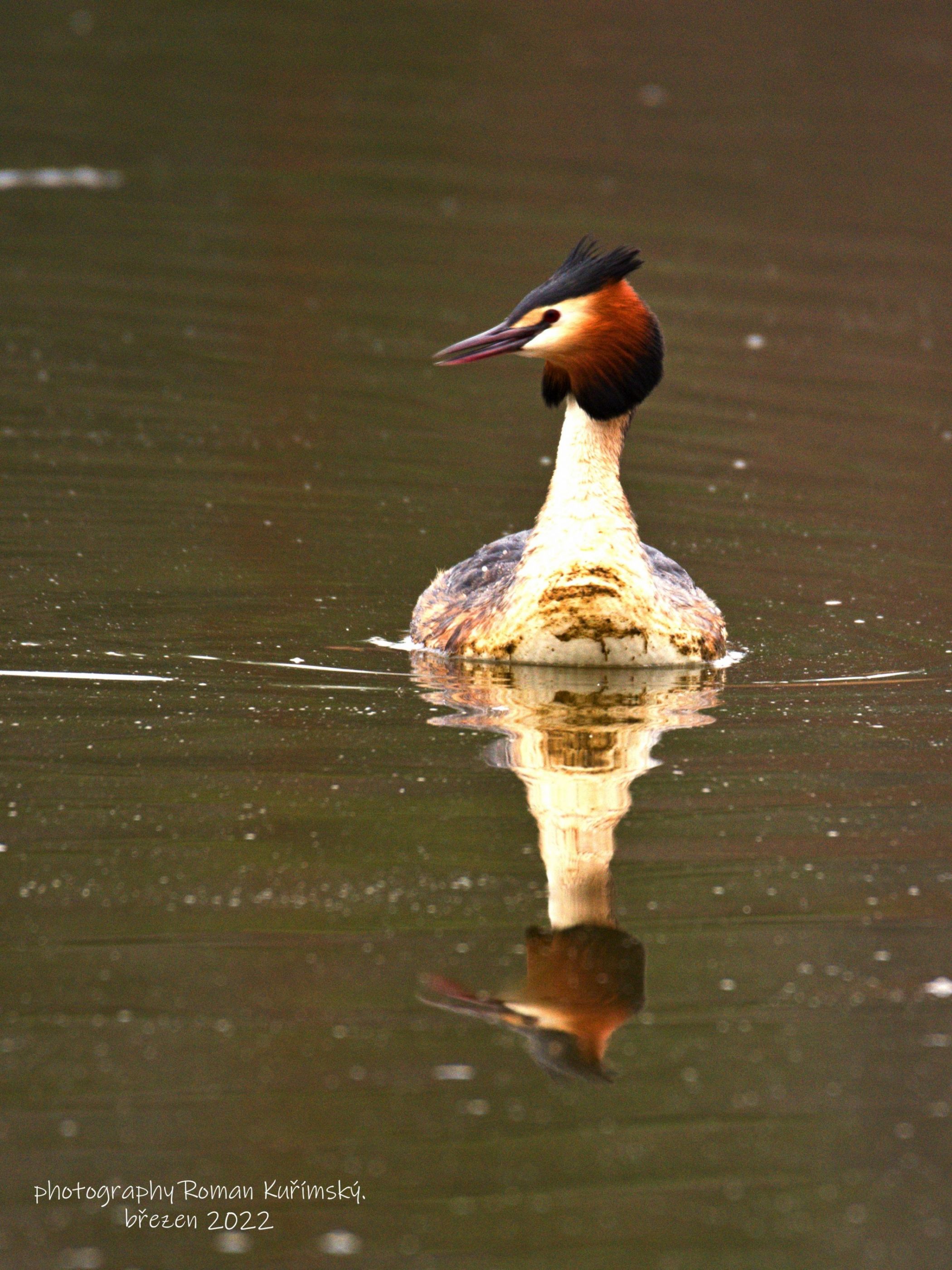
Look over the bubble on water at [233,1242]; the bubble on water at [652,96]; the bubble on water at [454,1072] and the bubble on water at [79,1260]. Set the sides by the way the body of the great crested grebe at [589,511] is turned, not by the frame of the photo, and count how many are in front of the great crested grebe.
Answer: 3

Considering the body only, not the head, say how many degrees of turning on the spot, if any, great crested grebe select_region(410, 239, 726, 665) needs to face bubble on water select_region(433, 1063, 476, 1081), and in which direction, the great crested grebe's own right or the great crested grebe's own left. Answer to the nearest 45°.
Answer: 0° — it already faces it

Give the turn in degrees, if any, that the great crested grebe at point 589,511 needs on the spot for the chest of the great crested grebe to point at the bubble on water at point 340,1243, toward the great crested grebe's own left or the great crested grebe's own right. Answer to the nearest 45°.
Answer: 0° — it already faces it

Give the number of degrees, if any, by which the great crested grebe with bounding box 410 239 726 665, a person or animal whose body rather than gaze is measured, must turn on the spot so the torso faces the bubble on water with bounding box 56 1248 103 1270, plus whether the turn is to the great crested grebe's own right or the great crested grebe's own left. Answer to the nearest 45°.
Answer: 0° — it already faces it

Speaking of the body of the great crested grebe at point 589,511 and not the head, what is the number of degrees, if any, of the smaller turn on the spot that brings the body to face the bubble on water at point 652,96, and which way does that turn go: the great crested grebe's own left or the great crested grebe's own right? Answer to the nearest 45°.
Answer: approximately 180°

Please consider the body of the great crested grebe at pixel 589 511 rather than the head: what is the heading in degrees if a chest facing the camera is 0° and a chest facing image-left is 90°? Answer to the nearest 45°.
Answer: approximately 0°

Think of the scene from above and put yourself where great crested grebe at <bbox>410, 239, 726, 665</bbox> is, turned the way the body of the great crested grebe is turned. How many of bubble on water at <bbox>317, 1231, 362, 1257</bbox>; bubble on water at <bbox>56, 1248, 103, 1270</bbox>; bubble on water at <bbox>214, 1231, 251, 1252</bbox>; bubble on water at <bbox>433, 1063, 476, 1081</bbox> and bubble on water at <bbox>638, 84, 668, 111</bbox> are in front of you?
4

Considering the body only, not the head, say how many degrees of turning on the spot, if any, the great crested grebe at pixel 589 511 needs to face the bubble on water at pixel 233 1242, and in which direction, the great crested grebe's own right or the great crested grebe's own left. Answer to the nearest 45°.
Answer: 0° — it already faces it
